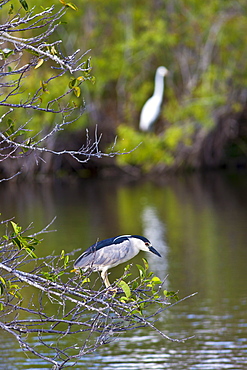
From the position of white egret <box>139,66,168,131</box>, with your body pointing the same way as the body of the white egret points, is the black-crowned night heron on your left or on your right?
on your right

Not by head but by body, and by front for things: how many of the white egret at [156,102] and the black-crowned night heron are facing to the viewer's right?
2

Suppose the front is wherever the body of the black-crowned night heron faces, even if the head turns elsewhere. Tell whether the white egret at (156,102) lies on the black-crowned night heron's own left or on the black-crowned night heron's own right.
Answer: on the black-crowned night heron's own left

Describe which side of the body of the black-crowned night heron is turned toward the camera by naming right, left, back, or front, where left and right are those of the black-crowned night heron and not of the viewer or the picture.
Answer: right

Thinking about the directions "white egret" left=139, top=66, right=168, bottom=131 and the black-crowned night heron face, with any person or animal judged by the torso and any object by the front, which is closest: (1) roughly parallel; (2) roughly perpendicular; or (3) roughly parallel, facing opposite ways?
roughly parallel

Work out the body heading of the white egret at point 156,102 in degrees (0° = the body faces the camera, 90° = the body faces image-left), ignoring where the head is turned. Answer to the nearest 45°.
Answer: approximately 270°
